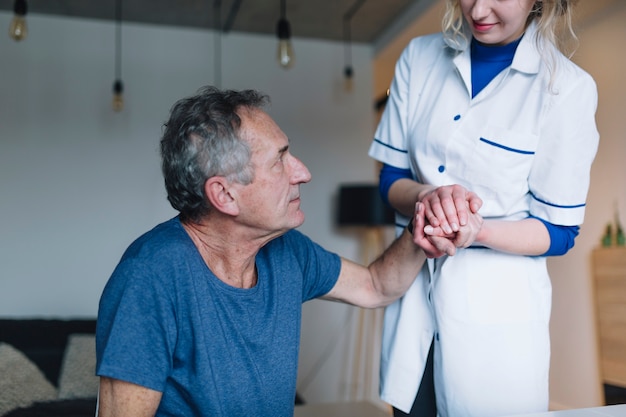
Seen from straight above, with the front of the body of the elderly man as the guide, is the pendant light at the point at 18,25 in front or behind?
behind

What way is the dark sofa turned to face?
toward the camera

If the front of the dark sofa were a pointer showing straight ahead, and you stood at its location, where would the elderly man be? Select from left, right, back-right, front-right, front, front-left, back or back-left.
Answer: front

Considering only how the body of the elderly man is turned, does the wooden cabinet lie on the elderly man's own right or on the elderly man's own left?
on the elderly man's own left

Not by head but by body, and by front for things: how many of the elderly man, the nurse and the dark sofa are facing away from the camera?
0

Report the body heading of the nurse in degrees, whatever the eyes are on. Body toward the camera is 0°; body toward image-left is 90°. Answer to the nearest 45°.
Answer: approximately 45°

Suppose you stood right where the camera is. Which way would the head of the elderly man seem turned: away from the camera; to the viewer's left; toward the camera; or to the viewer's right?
to the viewer's right

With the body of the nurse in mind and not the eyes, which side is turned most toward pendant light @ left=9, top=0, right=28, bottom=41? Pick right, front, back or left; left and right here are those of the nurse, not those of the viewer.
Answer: right

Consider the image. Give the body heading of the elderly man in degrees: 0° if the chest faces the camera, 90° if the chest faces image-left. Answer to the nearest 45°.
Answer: approximately 315°

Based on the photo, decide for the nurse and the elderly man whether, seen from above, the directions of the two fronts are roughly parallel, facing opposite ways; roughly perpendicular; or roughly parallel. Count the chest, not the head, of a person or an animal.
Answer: roughly perpendicular

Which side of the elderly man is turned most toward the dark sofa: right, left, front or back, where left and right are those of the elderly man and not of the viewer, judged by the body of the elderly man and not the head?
back

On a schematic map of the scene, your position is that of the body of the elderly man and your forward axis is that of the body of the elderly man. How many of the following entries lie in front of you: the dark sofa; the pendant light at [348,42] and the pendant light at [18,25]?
0

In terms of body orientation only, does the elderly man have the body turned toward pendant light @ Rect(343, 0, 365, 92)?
no

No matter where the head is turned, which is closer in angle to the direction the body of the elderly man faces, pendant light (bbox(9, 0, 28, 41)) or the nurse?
the nurse

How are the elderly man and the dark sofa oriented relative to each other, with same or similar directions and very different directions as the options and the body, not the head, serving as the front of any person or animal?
same or similar directions

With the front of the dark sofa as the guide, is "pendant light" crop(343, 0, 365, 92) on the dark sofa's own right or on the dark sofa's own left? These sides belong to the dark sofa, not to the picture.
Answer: on the dark sofa's own left

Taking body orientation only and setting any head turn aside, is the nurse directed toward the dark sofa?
no

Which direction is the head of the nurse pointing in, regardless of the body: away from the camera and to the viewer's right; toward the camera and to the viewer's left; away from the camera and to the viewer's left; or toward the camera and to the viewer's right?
toward the camera and to the viewer's left

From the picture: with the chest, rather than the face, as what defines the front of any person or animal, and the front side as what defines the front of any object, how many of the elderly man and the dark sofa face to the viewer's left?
0

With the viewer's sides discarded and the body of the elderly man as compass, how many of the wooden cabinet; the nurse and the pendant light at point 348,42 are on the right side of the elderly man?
0
